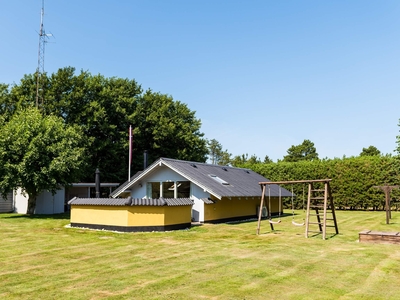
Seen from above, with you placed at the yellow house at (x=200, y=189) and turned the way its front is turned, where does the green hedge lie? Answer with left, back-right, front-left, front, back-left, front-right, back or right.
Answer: back

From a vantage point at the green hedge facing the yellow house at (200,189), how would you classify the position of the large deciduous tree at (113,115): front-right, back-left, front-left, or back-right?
front-right

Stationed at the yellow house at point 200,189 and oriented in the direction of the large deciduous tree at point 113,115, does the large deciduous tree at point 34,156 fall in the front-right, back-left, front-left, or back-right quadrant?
front-left

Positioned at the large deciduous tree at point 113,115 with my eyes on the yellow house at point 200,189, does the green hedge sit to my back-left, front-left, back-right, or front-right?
front-left

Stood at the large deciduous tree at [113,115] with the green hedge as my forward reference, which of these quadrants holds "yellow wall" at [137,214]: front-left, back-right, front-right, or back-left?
front-right

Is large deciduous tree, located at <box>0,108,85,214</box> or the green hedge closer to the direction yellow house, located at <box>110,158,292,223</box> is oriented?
the large deciduous tree

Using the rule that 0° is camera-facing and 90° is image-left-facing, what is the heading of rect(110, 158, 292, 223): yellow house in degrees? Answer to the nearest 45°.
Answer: approximately 45°

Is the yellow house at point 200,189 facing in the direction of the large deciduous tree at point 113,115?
no

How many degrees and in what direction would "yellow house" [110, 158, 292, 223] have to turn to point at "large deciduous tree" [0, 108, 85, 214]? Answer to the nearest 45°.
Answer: approximately 45° to its right
